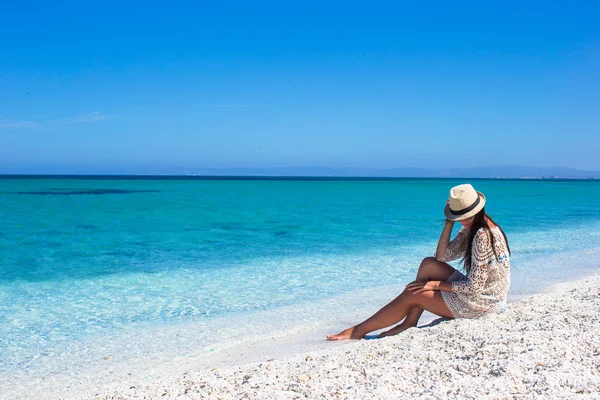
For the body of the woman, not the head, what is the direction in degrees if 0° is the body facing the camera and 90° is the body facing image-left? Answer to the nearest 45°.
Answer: approximately 90°
